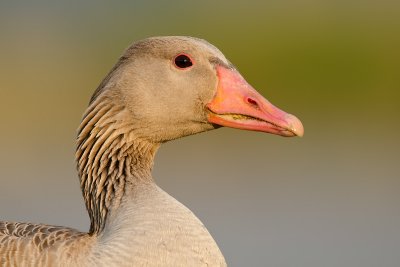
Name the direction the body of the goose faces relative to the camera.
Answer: to the viewer's right
